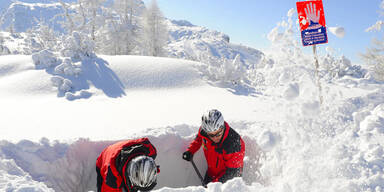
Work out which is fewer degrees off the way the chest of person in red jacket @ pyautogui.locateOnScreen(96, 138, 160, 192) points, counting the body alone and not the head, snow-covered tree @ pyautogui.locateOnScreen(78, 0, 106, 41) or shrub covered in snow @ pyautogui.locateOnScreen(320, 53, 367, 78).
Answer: the shrub covered in snow

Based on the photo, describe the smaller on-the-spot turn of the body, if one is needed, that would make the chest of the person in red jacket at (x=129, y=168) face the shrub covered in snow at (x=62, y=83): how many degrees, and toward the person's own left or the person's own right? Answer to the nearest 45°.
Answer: approximately 135° to the person's own left

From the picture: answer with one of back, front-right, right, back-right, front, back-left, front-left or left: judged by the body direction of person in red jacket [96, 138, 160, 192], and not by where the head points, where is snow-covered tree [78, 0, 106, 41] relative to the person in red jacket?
back-left

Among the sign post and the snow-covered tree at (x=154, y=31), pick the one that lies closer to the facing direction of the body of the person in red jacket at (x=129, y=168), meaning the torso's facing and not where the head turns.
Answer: the sign post
